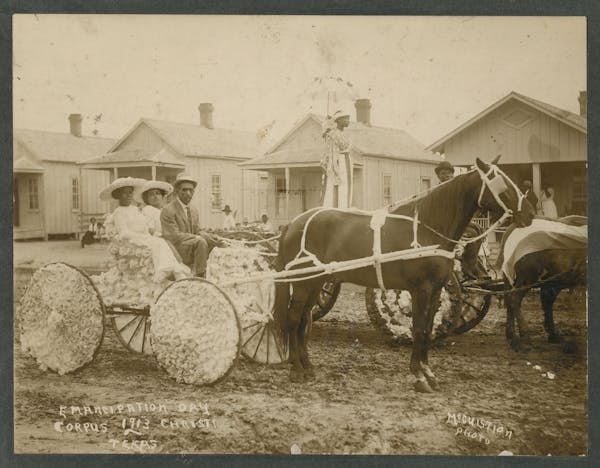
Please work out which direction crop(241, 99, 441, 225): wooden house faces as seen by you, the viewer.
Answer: facing the viewer and to the left of the viewer

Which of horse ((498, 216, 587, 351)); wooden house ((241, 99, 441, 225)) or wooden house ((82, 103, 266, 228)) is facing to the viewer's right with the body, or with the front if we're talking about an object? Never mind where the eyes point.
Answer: the horse

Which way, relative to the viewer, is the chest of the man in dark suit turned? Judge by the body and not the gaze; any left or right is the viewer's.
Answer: facing the viewer and to the right of the viewer

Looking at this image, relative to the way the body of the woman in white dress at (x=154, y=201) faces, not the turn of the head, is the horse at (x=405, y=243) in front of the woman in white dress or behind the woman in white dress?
in front

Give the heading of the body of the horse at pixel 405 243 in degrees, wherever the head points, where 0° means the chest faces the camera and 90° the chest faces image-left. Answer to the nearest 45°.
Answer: approximately 270°

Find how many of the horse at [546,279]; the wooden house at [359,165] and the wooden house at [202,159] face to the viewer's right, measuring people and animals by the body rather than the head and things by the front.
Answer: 1

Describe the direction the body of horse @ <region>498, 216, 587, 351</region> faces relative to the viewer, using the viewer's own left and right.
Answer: facing to the right of the viewer

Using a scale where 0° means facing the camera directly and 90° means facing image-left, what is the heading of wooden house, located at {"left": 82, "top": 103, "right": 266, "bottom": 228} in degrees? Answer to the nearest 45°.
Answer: approximately 45°

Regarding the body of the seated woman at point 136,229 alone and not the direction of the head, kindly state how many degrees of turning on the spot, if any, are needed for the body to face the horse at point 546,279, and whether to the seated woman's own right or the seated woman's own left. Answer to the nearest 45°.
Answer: approximately 45° to the seated woman's own left
